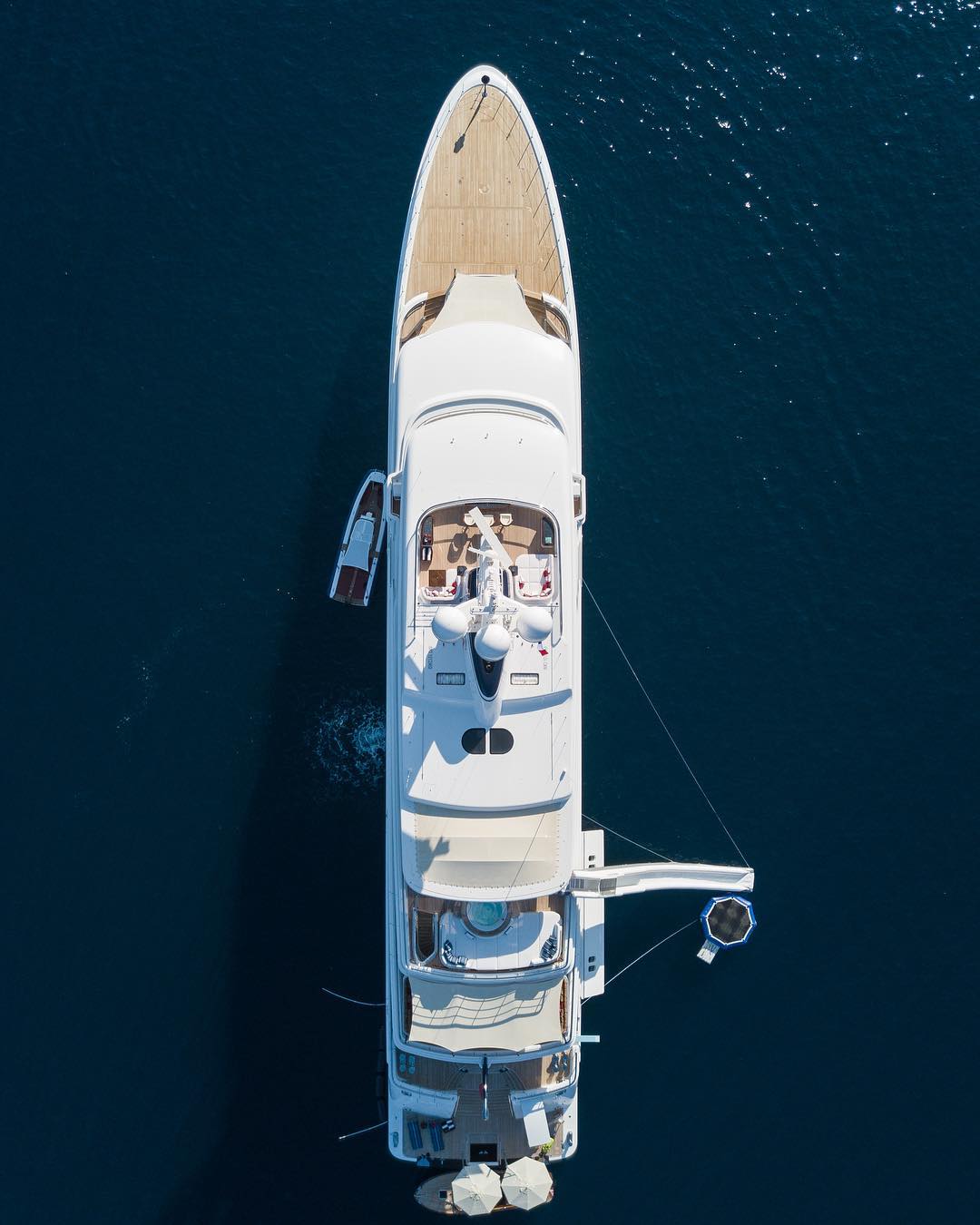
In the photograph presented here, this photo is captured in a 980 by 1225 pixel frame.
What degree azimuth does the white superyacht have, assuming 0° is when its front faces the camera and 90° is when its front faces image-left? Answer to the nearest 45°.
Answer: approximately 180°
